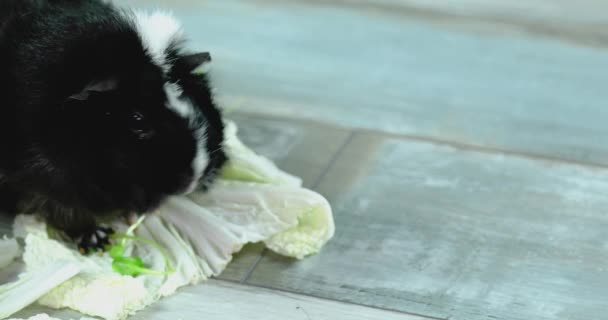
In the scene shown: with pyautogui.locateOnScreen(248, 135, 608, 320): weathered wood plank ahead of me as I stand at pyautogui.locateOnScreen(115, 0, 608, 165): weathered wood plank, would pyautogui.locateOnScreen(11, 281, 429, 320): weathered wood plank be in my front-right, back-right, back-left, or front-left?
front-right

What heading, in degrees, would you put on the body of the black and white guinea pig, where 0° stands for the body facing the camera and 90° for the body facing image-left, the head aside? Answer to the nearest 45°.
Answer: approximately 315°

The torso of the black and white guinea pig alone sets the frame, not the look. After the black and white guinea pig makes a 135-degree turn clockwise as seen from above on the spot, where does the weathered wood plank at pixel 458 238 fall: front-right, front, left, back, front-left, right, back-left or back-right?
back
